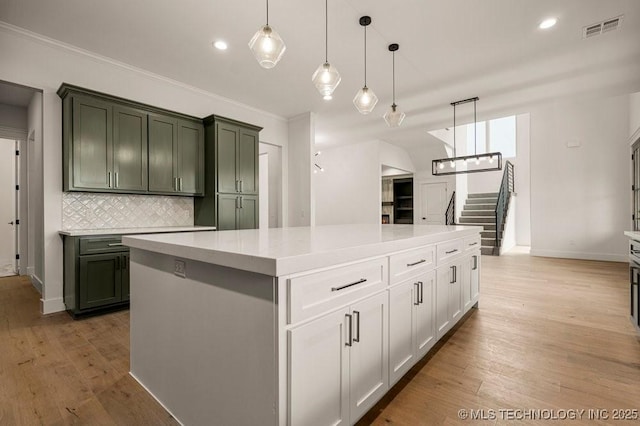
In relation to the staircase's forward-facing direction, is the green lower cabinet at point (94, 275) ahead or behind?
ahead

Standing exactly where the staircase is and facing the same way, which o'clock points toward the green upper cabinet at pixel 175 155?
The green upper cabinet is roughly at 1 o'clock from the staircase.

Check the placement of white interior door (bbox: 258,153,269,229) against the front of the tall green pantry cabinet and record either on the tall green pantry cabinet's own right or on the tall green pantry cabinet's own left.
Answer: on the tall green pantry cabinet's own left

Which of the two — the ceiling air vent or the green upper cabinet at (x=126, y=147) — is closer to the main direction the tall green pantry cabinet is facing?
the ceiling air vent

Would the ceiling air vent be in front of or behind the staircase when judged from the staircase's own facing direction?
in front

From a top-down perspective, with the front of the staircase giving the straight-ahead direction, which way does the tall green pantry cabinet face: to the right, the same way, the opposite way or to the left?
to the left

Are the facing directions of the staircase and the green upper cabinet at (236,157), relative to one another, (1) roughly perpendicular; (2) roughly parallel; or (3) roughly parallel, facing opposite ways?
roughly perpendicular

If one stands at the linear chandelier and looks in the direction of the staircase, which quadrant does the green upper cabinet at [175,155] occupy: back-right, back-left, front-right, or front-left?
back-left

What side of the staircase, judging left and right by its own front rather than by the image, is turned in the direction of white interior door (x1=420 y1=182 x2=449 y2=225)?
right

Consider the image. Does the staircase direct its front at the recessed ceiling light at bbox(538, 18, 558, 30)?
yes
